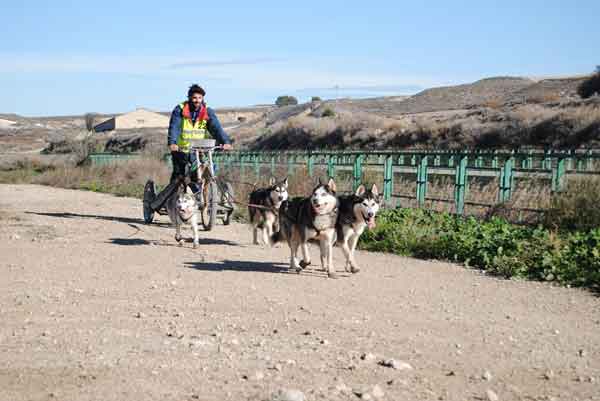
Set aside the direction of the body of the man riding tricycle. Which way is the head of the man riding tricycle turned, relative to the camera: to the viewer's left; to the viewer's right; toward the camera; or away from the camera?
toward the camera

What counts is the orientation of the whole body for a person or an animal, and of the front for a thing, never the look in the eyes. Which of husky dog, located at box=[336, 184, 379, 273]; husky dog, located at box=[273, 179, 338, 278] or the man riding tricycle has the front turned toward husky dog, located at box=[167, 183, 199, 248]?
the man riding tricycle

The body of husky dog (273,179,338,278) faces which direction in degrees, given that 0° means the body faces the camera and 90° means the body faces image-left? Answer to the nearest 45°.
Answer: approximately 315°

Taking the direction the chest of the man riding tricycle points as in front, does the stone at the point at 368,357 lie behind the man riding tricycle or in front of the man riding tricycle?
in front

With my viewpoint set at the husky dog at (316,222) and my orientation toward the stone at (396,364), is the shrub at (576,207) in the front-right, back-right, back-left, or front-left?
back-left

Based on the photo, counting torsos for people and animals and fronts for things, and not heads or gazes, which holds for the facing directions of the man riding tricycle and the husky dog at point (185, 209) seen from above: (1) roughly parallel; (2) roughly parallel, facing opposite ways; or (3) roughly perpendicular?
roughly parallel

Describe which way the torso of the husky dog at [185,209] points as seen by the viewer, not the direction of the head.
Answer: toward the camera

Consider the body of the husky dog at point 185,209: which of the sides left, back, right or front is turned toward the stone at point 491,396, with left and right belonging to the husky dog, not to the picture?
front

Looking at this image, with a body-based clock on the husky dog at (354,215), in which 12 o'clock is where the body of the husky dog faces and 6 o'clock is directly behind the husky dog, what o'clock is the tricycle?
The tricycle is roughly at 6 o'clock from the husky dog.

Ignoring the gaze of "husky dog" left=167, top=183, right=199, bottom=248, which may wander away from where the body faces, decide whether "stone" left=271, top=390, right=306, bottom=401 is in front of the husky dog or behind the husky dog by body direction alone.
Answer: in front

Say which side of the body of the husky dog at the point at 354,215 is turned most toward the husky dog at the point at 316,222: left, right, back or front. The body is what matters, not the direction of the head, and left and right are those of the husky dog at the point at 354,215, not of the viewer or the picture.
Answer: right

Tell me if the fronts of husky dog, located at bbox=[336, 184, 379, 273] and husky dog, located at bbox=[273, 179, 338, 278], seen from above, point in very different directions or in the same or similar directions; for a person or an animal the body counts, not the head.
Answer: same or similar directions

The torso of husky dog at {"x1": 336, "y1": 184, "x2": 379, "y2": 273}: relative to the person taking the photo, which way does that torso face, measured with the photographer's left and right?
facing the viewer and to the right of the viewer

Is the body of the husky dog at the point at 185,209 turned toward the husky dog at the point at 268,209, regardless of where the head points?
no

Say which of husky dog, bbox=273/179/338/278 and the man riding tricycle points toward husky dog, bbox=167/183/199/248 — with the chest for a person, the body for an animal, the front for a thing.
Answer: the man riding tricycle

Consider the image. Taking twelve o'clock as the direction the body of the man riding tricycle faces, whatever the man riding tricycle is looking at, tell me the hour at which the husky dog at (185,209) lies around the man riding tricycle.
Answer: The husky dog is roughly at 12 o'clock from the man riding tricycle.

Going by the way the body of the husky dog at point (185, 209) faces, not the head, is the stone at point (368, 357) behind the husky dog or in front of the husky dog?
in front

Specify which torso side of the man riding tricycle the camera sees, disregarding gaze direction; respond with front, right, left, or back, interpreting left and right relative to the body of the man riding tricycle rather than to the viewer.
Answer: front

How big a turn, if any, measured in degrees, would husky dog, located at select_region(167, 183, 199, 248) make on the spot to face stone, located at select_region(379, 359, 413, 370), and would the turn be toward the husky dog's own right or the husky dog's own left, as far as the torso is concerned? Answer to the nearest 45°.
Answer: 0° — it already faces it

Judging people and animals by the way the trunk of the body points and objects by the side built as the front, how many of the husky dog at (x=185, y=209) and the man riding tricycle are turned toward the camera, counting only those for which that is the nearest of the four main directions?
2
